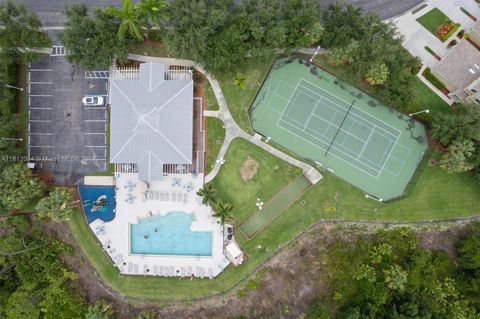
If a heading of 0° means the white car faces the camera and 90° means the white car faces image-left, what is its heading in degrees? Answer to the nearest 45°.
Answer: approximately 270°

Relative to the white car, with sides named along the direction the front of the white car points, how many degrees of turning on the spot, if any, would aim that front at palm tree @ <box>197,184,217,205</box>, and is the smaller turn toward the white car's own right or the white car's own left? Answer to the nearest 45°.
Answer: approximately 45° to the white car's own right
